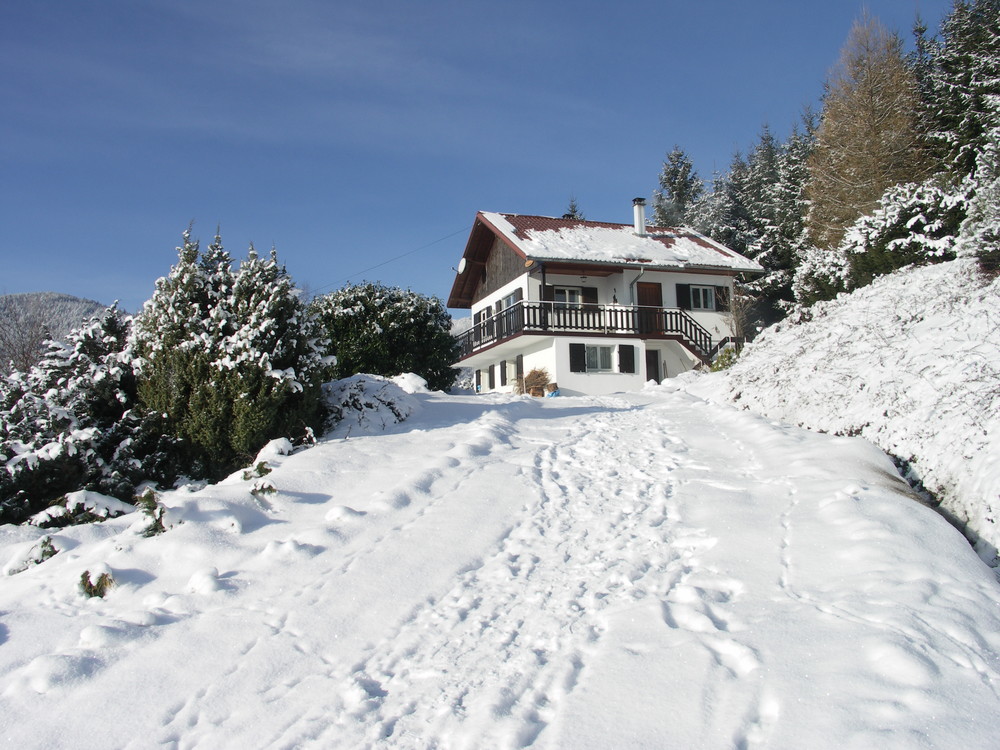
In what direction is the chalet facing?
toward the camera

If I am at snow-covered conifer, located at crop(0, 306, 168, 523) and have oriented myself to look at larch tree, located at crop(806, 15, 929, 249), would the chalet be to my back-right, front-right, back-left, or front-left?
front-left

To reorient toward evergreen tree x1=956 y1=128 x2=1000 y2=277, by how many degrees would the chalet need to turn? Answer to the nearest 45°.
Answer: approximately 45° to its left

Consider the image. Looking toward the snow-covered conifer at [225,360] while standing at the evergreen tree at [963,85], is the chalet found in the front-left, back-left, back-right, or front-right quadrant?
front-right

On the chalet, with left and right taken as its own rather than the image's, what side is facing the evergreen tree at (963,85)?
left

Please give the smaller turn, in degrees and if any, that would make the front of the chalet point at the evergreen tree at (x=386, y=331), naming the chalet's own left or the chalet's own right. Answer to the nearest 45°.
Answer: approximately 45° to the chalet's own right

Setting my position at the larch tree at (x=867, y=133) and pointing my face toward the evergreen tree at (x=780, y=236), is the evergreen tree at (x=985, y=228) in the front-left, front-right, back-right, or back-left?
back-left

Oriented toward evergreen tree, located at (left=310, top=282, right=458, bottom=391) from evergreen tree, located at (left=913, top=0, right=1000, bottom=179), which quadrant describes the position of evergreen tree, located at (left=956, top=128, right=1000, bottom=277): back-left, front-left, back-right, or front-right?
front-left

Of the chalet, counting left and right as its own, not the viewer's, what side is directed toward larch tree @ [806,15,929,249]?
left

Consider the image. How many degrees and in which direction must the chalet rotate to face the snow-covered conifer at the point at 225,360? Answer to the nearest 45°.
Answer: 0° — it already faces it

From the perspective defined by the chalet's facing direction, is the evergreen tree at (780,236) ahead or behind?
behind

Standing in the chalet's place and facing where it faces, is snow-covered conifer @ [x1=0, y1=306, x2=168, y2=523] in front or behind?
in front

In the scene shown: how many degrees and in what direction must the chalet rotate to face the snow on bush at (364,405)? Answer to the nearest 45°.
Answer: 0° — it already faces it

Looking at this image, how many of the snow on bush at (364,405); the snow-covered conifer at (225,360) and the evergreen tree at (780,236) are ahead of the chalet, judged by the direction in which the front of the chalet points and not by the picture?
2

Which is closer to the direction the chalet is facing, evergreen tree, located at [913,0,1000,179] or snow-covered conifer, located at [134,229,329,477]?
the snow-covered conifer
